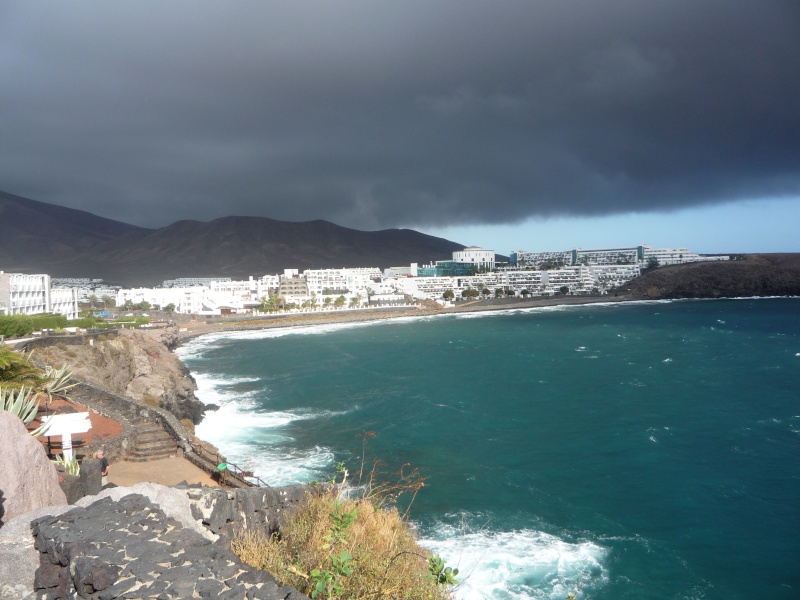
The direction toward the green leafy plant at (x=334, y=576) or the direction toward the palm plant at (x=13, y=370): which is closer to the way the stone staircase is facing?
the green leafy plant

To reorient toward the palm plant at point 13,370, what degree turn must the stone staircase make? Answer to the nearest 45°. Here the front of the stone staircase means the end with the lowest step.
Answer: approximately 90° to its right

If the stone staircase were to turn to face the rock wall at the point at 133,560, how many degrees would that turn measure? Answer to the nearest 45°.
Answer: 0° — it already faces it

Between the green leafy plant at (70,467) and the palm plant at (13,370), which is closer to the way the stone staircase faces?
the green leafy plant

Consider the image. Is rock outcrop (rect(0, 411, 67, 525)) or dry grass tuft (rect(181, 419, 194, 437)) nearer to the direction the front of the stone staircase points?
the rock outcrop

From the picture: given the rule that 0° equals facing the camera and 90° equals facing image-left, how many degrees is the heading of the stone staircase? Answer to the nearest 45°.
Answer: approximately 0°

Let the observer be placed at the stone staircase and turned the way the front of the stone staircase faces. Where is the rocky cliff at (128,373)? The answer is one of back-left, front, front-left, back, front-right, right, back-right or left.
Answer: back

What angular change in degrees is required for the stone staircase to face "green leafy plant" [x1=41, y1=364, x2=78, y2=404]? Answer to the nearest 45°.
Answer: approximately 135° to its right

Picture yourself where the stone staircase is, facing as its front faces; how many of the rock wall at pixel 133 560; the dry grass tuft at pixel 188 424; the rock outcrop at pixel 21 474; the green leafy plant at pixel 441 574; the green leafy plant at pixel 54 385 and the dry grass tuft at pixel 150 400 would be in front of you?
3

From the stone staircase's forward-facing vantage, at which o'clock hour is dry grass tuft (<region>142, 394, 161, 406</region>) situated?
The dry grass tuft is roughly at 6 o'clock from the stone staircase.
